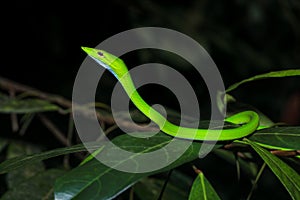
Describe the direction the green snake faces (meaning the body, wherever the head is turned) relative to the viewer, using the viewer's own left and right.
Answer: facing to the left of the viewer

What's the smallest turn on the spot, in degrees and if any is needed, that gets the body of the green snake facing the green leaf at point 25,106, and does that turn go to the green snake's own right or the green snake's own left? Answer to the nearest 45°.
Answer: approximately 45° to the green snake's own right
